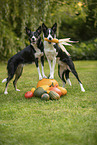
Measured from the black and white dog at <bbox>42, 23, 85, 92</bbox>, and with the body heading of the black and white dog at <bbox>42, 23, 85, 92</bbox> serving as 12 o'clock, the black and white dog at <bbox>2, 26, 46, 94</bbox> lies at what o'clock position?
the black and white dog at <bbox>2, 26, 46, 94</bbox> is roughly at 2 o'clock from the black and white dog at <bbox>42, 23, 85, 92</bbox>.

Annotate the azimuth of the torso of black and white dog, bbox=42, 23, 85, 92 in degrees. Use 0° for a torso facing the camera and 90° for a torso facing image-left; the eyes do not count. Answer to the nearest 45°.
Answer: approximately 45°
